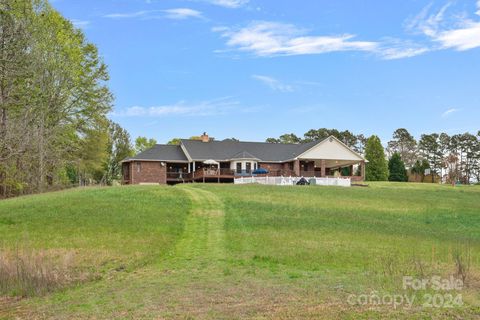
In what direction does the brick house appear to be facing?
away from the camera
